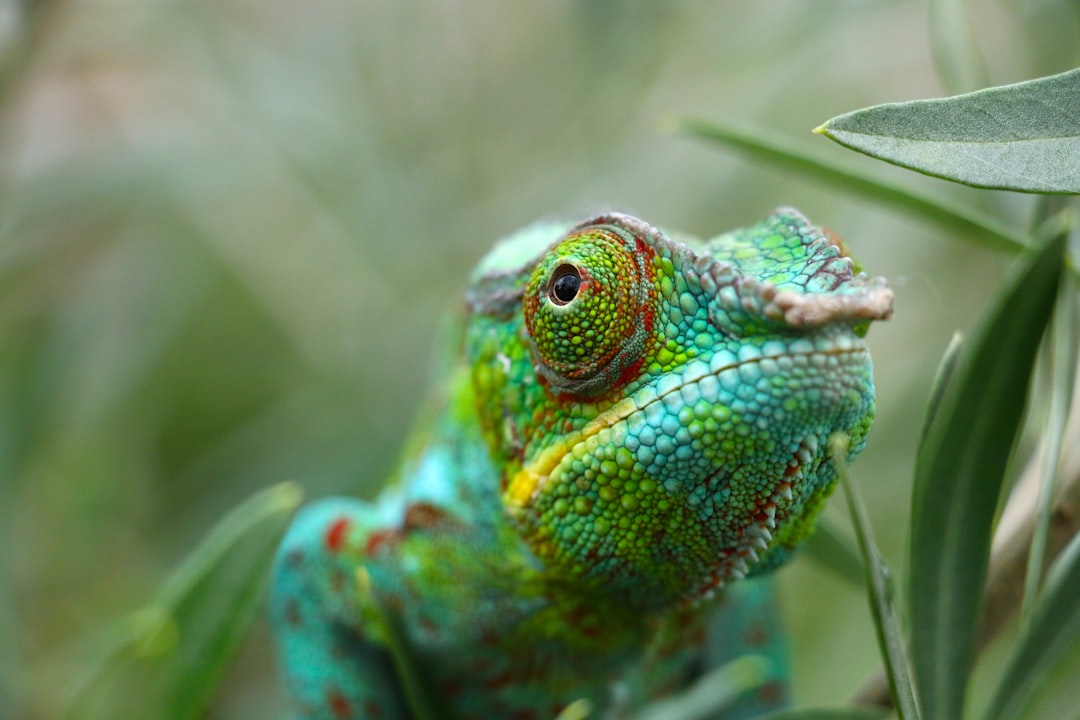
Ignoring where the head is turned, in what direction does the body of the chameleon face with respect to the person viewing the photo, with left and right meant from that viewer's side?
facing the viewer and to the right of the viewer

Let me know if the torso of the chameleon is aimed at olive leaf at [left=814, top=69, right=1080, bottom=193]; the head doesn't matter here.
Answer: yes

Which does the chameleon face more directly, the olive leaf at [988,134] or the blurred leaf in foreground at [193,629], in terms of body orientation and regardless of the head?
the olive leaf
